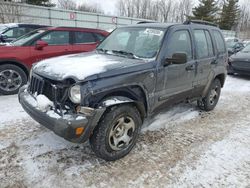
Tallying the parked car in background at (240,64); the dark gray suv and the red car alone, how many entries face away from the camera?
0

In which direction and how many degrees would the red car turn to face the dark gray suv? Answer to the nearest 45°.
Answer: approximately 90° to its left

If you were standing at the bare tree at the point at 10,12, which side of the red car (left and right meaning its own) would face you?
right

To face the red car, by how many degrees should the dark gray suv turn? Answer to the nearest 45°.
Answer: approximately 90° to its right

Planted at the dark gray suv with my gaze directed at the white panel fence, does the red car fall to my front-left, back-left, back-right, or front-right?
front-left

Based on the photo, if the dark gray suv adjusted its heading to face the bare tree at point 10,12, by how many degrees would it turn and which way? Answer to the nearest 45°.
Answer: approximately 90° to its right

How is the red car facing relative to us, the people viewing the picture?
facing to the left of the viewer

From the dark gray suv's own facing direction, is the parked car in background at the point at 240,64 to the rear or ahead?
to the rear

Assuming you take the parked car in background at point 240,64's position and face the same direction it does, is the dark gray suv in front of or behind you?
in front

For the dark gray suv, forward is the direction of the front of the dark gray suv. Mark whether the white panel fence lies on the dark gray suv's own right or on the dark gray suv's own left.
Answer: on the dark gray suv's own right

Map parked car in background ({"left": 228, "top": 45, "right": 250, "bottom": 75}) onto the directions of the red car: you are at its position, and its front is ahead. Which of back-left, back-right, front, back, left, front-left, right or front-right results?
back

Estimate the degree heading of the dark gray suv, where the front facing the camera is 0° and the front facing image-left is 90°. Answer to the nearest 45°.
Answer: approximately 45°

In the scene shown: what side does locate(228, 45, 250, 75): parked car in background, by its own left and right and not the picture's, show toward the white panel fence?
right

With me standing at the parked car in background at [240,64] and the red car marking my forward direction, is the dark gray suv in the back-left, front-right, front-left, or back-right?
front-left

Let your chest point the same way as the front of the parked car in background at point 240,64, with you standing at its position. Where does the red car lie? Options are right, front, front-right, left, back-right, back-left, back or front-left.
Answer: front

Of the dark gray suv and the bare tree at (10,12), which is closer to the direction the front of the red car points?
the bare tree
